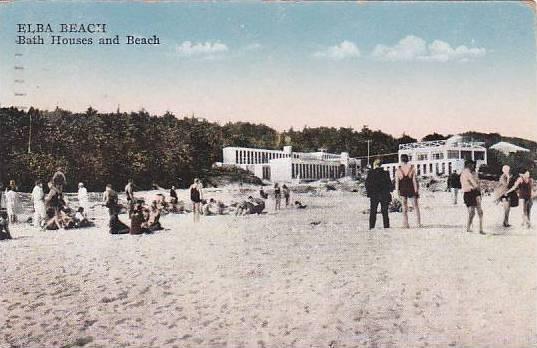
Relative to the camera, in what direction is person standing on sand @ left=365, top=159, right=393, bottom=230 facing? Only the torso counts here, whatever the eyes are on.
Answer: away from the camera

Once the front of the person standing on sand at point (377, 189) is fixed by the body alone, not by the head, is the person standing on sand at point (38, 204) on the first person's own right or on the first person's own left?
on the first person's own left

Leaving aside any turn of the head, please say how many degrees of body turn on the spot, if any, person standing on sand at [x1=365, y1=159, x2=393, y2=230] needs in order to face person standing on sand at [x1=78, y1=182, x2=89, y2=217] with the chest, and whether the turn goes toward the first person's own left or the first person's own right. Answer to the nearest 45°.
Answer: approximately 90° to the first person's own left

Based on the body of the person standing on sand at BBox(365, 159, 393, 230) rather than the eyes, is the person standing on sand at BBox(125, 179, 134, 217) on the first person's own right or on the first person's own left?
on the first person's own left

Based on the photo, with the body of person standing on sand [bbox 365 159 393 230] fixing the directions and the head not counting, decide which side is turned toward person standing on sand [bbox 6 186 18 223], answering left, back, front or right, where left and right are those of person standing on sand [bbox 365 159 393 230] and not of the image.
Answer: left
